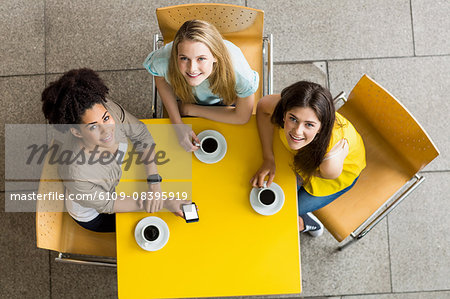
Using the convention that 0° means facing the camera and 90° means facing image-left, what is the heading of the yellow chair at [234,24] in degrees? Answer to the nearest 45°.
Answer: approximately 0°

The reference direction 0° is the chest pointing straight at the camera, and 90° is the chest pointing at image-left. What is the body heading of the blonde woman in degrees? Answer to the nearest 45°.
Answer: approximately 0°

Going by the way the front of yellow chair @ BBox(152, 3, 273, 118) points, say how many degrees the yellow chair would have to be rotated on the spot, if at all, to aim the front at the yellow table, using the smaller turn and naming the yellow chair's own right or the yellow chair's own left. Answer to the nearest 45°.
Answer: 0° — it already faces it

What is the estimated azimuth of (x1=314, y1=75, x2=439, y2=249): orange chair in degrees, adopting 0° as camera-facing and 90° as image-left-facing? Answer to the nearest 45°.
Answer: approximately 45°

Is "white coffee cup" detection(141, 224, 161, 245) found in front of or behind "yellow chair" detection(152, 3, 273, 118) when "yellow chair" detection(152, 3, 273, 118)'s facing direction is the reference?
in front

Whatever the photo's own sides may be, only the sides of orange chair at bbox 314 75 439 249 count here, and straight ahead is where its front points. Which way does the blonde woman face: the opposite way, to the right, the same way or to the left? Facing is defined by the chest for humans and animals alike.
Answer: to the left

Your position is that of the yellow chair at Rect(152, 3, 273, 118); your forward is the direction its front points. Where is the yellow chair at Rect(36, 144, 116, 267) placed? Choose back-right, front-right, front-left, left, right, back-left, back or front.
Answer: front-right
